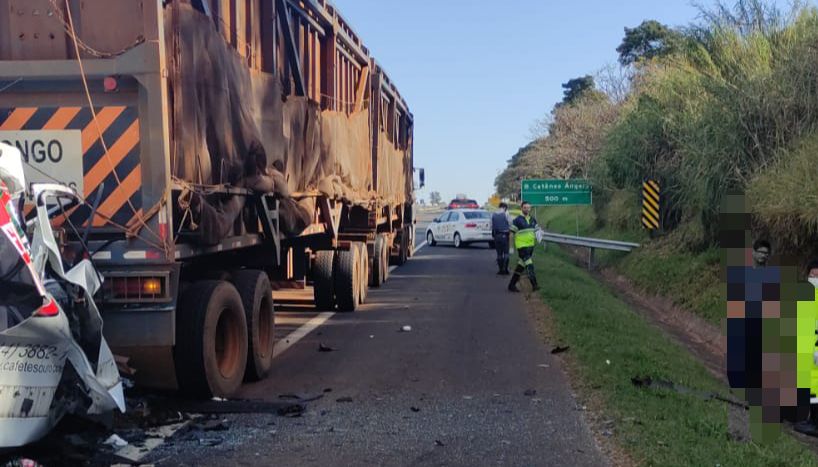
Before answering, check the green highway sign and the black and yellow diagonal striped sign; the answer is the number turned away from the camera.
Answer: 0

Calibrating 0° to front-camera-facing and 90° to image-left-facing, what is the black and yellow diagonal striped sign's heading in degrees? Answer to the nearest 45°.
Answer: approximately 0°

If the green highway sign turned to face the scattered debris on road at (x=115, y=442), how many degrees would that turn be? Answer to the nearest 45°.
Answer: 0° — it already faces it

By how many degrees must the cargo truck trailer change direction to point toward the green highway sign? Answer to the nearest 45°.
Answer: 0° — it already faces it

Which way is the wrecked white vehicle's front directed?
away from the camera

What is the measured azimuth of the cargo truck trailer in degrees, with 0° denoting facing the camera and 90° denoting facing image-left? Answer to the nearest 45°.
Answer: approximately 225°

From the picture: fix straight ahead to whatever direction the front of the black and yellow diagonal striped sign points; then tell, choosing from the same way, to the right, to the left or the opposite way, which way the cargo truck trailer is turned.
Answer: the opposite way

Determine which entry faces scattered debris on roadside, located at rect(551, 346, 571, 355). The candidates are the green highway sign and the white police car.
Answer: the green highway sign
